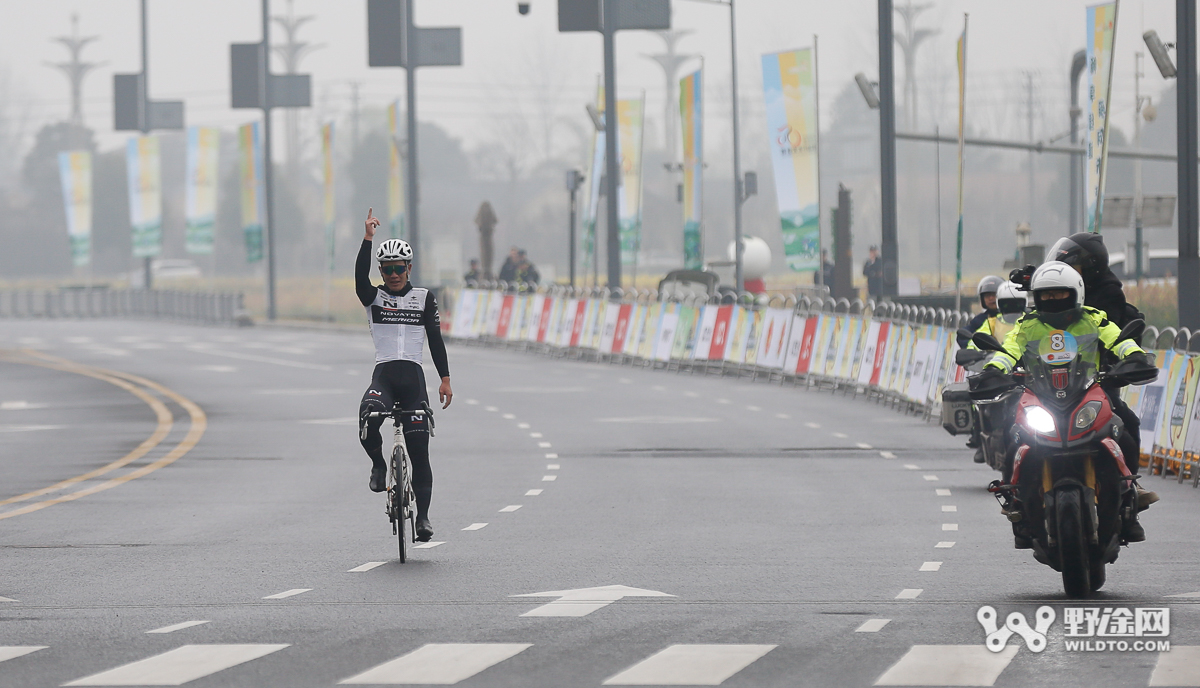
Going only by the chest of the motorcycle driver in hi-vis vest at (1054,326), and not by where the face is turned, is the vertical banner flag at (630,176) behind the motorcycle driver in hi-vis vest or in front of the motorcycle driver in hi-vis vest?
behind

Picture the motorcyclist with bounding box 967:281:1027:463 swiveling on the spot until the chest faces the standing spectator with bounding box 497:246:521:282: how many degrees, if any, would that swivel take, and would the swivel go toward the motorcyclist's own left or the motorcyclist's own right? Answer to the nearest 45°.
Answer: approximately 180°

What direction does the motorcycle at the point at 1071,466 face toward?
toward the camera

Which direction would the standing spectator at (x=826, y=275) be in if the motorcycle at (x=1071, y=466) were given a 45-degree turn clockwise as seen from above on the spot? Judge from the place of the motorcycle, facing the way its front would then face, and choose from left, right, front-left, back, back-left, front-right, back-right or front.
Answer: back-right

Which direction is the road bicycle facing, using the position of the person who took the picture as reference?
facing the viewer

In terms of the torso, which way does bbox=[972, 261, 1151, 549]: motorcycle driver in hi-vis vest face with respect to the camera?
toward the camera

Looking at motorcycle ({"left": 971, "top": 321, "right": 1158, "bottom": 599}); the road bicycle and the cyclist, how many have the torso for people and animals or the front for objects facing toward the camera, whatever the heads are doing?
3

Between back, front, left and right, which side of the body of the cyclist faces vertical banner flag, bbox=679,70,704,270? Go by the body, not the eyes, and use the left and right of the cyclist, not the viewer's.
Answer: back

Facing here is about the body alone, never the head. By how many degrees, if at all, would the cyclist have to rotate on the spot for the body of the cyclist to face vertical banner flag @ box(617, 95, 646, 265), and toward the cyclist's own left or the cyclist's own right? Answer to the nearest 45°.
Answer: approximately 180°

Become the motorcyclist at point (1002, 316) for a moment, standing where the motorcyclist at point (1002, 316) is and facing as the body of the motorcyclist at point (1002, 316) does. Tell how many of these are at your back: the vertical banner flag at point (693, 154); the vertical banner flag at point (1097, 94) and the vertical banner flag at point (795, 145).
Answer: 3

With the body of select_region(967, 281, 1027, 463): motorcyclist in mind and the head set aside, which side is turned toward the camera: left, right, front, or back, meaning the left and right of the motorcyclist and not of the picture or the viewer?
front
